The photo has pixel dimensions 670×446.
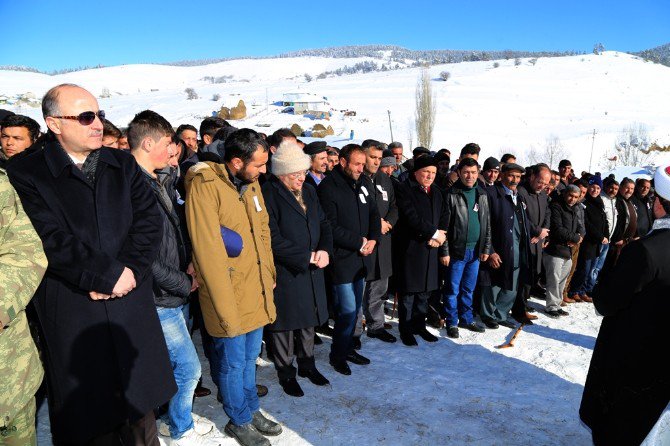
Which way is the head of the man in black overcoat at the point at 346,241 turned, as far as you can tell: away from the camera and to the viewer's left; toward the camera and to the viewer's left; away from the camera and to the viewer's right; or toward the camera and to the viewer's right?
toward the camera and to the viewer's right

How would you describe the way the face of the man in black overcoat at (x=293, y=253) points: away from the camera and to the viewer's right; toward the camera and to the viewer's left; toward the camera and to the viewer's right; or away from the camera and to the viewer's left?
toward the camera and to the viewer's right

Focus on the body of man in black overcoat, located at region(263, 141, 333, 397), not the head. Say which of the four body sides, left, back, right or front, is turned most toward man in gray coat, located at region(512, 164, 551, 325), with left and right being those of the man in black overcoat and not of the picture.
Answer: left

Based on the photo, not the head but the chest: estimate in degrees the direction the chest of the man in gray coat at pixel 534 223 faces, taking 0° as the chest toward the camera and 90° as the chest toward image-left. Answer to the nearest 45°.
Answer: approximately 315°

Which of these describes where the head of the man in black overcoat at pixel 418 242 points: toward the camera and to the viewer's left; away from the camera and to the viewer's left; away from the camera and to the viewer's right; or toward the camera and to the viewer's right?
toward the camera and to the viewer's right

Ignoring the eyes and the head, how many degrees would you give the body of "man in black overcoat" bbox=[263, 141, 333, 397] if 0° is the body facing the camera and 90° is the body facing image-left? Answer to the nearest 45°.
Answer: approximately 315°

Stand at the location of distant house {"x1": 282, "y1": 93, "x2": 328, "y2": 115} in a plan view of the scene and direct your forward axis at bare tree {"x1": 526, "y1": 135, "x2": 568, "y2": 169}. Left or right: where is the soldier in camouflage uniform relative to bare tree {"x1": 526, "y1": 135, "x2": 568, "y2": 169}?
right

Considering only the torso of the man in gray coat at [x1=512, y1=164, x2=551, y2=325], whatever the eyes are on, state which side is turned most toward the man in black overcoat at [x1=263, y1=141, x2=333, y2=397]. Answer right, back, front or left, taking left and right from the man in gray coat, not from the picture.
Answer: right

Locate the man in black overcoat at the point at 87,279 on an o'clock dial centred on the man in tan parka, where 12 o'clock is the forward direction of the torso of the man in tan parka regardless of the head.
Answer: The man in black overcoat is roughly at 3 o'clock from the man in tan parka.

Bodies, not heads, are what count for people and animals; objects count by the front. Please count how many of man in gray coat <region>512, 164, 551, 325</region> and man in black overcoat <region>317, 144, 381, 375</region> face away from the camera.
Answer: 0
